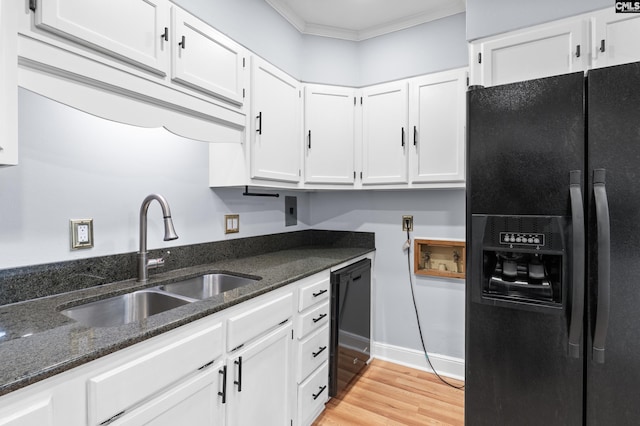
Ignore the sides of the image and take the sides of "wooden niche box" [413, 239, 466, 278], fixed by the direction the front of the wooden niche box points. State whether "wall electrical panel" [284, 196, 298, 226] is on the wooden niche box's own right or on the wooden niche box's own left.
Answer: on the wooden niche box's own right

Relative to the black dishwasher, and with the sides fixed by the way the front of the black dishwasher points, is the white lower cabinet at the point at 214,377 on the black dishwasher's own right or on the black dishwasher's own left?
on the black dishwasher's own right

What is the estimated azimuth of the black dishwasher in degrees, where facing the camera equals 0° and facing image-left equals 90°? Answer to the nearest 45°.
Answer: approximately 315°

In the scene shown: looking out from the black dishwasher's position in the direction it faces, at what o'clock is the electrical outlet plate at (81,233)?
The electrical outlet plate is roughly at 3 o'clock from the black dishwasher.

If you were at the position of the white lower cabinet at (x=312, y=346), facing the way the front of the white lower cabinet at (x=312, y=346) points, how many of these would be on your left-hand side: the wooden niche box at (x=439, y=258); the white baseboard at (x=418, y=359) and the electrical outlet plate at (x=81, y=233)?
2

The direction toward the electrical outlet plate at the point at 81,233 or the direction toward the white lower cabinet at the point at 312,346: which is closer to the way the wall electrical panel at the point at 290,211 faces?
the white lower cabinet

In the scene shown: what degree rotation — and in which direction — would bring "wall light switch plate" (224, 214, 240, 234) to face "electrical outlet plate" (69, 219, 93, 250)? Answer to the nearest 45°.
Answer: approximately 90° to its right
